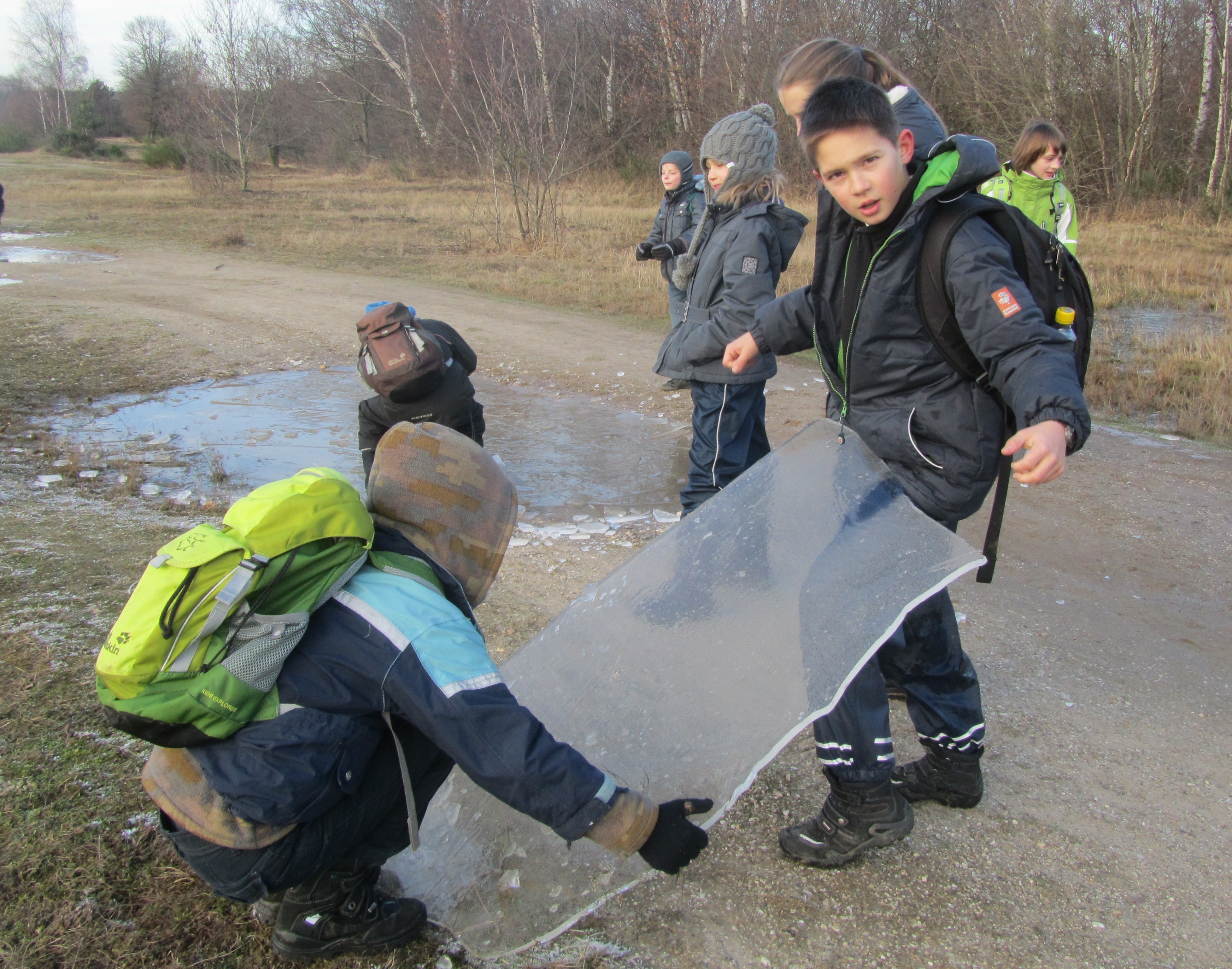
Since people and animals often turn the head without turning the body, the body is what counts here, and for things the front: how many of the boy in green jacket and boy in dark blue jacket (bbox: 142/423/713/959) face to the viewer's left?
0

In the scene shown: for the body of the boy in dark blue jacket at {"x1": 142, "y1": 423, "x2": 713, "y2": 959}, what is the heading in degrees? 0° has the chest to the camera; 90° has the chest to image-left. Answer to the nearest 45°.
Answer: approximately 270°

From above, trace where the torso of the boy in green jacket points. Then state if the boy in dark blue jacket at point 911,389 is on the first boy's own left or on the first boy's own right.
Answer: on the first boy's own right

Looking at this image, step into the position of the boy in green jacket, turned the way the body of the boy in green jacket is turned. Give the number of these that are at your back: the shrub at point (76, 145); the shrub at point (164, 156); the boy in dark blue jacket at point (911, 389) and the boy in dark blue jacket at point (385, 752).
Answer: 2

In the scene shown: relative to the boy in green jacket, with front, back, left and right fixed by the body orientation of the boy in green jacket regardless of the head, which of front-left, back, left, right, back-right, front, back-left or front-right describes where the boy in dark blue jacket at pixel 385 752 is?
front-right

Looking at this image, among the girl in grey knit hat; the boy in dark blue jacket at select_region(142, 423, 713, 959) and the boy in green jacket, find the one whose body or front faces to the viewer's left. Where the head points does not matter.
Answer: the girl in grey knit hat

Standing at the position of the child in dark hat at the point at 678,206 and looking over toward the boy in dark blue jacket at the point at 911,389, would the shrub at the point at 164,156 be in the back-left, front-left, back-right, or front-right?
back-right

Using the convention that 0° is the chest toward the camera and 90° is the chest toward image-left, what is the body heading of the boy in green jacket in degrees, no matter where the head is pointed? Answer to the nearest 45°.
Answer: approximately 315°

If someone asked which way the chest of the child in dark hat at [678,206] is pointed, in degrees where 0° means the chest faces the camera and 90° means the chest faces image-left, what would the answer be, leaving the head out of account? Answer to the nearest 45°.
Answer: approximately 45°

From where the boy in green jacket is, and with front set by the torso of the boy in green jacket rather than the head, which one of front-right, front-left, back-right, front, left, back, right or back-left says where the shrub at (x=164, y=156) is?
back

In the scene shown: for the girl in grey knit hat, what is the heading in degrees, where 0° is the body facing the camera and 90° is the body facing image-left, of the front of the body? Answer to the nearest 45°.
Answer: approximately 90°

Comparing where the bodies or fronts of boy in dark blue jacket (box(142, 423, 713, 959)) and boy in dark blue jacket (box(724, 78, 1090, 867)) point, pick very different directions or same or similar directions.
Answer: very different directions

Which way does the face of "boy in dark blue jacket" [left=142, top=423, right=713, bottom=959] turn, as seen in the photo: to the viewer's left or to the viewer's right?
to the viewer's right
